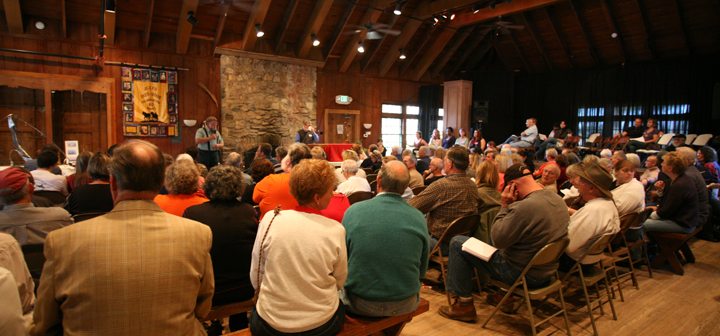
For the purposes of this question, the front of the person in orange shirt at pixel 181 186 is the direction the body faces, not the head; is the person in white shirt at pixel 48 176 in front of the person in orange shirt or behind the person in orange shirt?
in front

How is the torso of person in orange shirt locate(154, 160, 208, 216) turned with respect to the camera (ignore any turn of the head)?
away from the camera

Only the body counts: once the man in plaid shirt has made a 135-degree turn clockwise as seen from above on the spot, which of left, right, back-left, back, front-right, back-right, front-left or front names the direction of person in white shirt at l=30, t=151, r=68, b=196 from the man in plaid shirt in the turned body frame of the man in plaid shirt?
back

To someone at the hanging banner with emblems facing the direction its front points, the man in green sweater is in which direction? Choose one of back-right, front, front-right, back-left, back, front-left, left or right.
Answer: front

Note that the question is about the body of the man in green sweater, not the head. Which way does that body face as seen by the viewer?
away from the camera

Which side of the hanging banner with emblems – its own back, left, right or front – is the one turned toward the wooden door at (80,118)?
right

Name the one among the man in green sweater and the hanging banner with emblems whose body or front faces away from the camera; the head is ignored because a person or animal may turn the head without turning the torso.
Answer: the man in green sweater

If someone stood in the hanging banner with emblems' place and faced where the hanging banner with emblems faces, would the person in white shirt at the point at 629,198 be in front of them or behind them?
in front

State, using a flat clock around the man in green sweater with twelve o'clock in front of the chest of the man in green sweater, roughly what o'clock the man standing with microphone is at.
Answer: The man standing with microphone is roughly at 11 o'clock from the man in green sweater.

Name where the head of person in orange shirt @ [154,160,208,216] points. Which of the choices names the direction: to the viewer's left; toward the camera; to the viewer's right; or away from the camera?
away from the camera

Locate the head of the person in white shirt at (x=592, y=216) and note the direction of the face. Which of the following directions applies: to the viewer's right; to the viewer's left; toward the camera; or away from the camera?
to the viewer's left

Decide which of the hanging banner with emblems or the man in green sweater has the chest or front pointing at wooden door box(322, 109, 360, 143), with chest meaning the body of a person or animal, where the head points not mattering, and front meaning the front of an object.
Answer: the man in green sweater

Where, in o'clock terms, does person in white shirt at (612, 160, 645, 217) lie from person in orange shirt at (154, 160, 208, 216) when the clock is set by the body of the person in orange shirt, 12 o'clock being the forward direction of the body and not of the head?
The person in white shirt is roughly at 3 o'clock from the person in orange shirt.

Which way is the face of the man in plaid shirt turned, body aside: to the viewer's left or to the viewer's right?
to the viewer's left

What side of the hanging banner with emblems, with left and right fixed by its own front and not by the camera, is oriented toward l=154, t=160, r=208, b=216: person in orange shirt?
front
